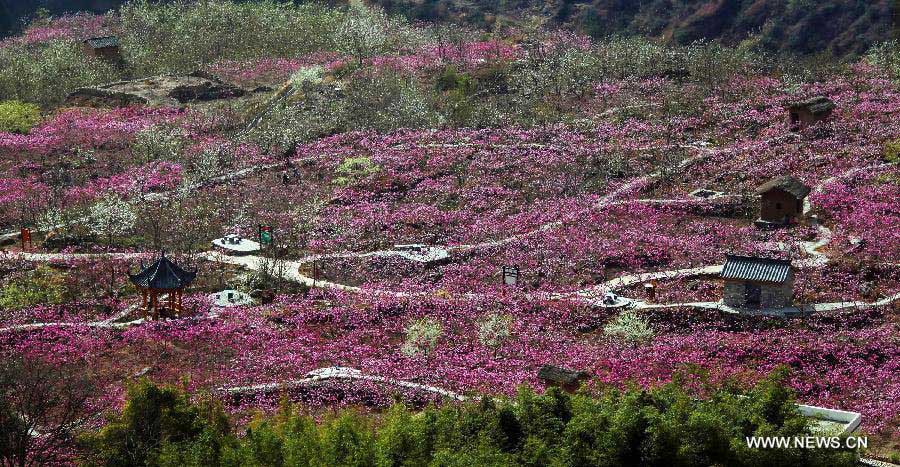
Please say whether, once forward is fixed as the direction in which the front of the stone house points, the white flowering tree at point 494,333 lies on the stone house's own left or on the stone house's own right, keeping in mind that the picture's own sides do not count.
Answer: on the stone house's own right

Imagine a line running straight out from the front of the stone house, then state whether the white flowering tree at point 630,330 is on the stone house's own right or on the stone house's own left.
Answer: on the stone house's own right

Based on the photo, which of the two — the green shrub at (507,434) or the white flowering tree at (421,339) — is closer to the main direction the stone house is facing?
the green shrub

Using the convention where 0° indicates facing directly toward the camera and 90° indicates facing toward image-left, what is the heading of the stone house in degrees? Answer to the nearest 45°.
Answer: approximately 0°

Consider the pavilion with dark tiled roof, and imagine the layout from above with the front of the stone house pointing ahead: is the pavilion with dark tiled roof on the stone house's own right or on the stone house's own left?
on the stone house's own right
